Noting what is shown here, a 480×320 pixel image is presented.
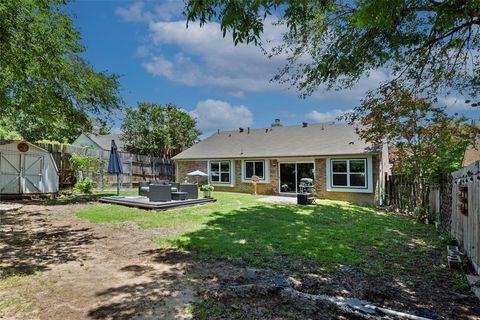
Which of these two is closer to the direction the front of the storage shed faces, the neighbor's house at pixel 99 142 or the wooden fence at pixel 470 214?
the wooden fence

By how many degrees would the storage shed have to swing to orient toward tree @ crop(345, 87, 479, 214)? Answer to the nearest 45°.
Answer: approximately 45° to its left

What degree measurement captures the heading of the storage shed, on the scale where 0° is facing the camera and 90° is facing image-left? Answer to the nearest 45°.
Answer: approximately 0°

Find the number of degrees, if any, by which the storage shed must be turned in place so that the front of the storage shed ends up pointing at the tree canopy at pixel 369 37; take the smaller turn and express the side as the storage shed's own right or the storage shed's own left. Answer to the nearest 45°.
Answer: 0° — it already faces it

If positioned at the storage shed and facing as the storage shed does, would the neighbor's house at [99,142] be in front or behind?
behind

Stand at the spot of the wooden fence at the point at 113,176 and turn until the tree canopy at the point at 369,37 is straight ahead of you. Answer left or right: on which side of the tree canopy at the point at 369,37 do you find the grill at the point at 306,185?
left

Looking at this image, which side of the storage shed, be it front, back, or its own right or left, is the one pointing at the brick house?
left

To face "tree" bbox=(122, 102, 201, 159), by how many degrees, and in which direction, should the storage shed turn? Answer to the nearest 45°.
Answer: approximately 135° to its left

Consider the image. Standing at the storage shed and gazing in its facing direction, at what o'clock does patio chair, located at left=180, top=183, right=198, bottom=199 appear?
The patio chair is roughly at 10 o'clock from the storage shed.
